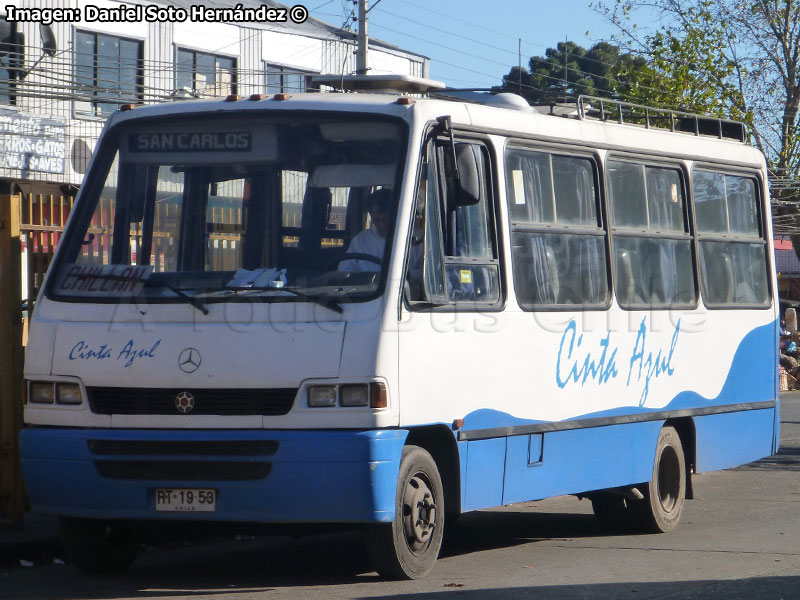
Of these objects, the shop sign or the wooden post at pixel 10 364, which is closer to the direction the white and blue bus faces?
the wooden post

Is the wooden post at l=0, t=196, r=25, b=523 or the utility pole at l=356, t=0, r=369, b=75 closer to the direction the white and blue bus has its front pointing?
the wooden post

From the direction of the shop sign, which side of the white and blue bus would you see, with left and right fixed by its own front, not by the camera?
right

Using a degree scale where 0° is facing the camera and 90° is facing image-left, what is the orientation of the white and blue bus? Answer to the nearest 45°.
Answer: approximately 45°

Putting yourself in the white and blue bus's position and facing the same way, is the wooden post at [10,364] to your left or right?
on your right

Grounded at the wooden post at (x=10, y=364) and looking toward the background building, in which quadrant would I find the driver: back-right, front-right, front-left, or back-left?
back-right

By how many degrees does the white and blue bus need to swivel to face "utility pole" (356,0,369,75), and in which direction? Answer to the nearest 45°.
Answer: approximately 135° to its right

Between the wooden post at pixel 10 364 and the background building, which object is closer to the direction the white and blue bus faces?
the wooden post
